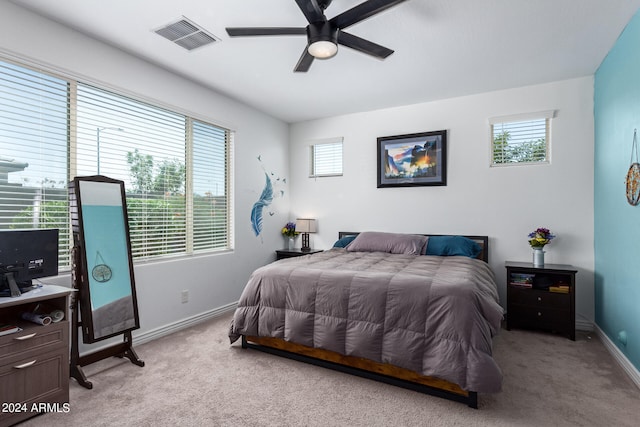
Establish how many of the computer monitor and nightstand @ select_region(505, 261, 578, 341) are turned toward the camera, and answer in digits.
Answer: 1

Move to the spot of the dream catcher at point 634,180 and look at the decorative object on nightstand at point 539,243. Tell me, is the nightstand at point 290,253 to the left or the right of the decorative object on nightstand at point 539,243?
left

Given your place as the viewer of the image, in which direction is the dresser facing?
facing the viewer and to the right of the viewer

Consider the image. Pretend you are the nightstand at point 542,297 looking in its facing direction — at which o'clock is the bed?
The bed is roughly at 1 o'clock from the nightstand.

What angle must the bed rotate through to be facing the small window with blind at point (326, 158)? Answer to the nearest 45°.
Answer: approximately 135° to its right

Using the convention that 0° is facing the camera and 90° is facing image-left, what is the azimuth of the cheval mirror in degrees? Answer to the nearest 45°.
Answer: approximately 315°

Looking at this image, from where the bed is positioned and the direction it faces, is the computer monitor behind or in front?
in front
